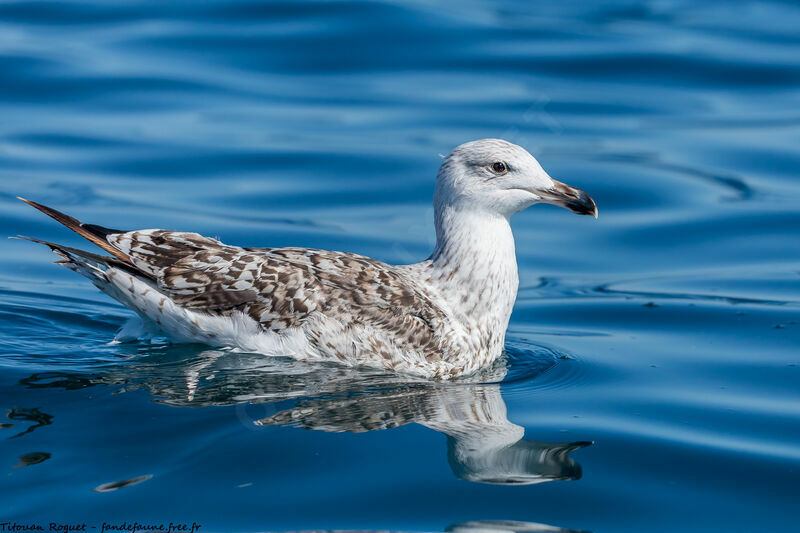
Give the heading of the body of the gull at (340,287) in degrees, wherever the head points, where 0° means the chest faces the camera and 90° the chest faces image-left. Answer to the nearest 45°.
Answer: approximately 270°
